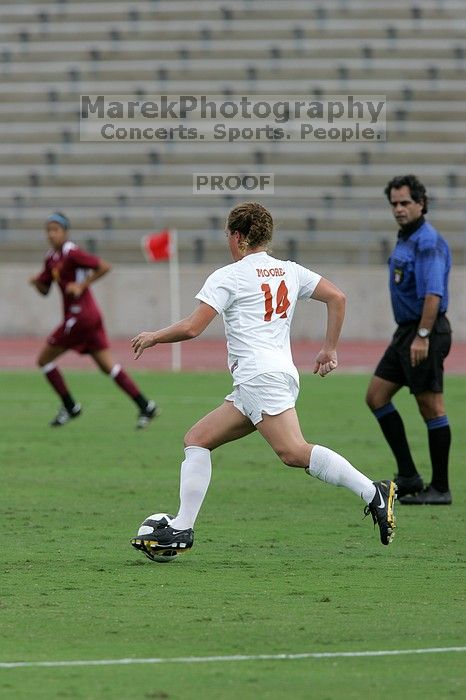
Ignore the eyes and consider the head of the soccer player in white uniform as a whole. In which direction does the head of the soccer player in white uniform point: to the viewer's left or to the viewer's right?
to the viewer's left

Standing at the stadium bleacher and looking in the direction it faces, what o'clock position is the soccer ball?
The soccer ball is roughly at 12 o'clock from the stadium bleacher.

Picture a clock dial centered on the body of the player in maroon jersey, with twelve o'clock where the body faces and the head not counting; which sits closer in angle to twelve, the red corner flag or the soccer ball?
the soccer ball

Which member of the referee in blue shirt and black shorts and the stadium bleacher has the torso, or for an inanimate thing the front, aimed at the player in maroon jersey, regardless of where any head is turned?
the stadium bleacher

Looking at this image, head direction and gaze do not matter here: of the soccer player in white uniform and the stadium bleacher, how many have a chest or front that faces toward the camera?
1

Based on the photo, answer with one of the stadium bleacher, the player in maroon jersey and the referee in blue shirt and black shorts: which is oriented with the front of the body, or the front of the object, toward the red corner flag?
the stadium bleacher

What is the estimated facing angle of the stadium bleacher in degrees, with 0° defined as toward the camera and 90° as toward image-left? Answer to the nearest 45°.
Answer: approximately 0°

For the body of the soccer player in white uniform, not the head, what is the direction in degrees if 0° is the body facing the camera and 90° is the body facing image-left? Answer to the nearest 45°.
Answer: approximately 135°

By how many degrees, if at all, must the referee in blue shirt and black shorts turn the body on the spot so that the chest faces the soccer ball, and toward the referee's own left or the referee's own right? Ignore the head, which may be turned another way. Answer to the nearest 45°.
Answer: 0° — they already face it

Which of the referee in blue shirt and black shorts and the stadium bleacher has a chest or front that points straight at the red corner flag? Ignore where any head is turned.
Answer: the stadium bleacher

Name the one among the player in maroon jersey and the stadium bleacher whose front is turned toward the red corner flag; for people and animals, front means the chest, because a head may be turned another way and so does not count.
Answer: the stadium bleacher
